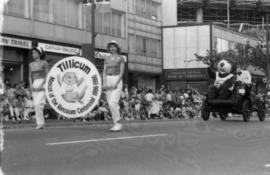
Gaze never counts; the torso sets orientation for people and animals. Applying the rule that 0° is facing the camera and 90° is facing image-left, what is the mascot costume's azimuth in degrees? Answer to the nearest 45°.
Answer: approximately 45°

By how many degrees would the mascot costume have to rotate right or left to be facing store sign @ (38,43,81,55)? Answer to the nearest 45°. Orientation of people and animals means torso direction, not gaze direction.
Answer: approximately 90° to its right

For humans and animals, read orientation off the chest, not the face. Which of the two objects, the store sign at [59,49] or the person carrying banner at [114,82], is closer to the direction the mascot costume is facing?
the person carrying banner

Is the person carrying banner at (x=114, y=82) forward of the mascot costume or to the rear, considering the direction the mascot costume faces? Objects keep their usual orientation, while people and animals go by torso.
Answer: forward

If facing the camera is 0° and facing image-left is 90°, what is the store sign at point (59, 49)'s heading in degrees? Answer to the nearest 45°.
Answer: approximately 315°

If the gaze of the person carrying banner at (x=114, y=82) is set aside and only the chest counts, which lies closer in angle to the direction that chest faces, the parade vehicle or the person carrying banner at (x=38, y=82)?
the person carrying banner

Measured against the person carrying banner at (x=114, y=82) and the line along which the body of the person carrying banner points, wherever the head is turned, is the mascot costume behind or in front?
behind

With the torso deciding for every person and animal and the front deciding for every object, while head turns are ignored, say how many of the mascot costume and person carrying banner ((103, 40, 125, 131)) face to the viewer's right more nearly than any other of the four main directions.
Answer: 0

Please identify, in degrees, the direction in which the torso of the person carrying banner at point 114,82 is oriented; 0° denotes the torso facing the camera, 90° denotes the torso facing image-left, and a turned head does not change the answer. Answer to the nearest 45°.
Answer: approximately 45°
